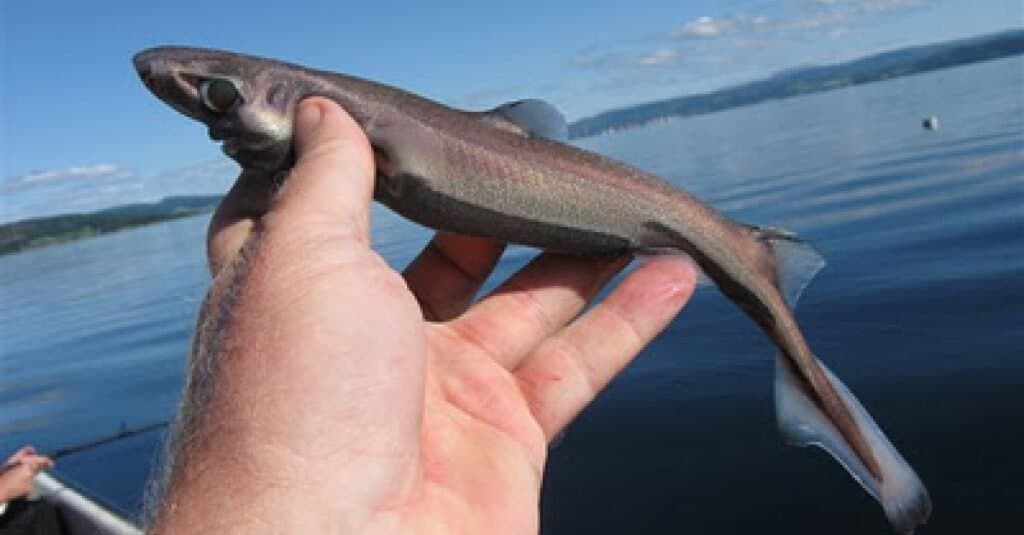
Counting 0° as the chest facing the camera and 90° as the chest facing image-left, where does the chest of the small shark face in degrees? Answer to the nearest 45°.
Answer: approximately 90°
